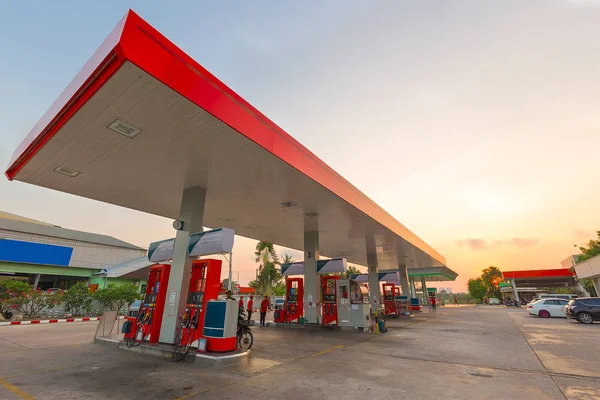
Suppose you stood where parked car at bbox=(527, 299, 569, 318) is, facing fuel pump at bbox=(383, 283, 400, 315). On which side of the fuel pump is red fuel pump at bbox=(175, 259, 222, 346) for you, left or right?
left

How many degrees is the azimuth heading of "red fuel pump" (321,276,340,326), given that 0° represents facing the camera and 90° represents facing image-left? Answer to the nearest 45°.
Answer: approximately 0°

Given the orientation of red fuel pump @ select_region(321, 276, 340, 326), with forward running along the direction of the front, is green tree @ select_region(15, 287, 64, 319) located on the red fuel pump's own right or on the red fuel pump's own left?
on the red fuel pump's own right

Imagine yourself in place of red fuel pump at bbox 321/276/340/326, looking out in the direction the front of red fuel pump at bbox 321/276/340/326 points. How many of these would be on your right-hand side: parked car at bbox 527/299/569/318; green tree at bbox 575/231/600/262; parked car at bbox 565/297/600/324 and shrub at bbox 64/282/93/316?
1

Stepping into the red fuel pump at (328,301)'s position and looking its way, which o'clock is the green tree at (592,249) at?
The green tree is roughly at 8 o'clock from the red fuel pump.

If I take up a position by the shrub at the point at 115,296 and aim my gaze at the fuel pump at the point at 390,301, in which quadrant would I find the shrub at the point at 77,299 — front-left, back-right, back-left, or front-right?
back-right

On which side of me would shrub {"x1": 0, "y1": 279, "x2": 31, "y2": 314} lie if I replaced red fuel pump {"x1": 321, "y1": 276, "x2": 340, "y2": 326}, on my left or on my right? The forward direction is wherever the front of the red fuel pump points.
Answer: on my right

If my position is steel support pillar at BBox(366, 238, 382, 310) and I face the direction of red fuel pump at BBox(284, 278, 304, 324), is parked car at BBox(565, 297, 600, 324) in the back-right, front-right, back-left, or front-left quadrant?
back-left

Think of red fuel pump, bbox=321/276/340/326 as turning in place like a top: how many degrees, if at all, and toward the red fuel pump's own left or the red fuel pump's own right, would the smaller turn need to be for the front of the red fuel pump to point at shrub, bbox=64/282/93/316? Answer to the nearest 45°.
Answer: approximately 90° to the red fuel pump's own right

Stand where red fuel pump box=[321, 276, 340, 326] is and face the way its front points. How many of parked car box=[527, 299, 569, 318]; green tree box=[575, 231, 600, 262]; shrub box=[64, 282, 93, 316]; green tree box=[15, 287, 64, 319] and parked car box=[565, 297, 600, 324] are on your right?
2

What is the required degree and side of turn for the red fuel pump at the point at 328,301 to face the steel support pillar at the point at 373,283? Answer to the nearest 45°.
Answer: approximately 135° to its left

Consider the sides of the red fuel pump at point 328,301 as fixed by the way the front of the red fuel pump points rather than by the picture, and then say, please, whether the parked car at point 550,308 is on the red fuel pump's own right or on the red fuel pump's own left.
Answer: on the red fuel pump's own left

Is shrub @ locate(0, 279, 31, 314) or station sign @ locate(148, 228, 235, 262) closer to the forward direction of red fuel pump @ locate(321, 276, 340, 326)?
the station sign

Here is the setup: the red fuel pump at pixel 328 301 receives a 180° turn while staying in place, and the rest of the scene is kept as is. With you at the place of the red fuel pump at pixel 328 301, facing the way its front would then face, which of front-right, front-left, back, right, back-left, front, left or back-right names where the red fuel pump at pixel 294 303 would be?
left

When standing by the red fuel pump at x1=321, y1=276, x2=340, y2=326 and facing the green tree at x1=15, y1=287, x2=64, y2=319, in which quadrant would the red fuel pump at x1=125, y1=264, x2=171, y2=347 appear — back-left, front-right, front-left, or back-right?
front-left

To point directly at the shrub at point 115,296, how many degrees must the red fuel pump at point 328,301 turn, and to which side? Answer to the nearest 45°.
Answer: approximately 90° to its right

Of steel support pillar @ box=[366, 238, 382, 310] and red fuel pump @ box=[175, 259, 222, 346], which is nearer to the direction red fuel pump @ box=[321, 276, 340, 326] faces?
the red fuel pump
